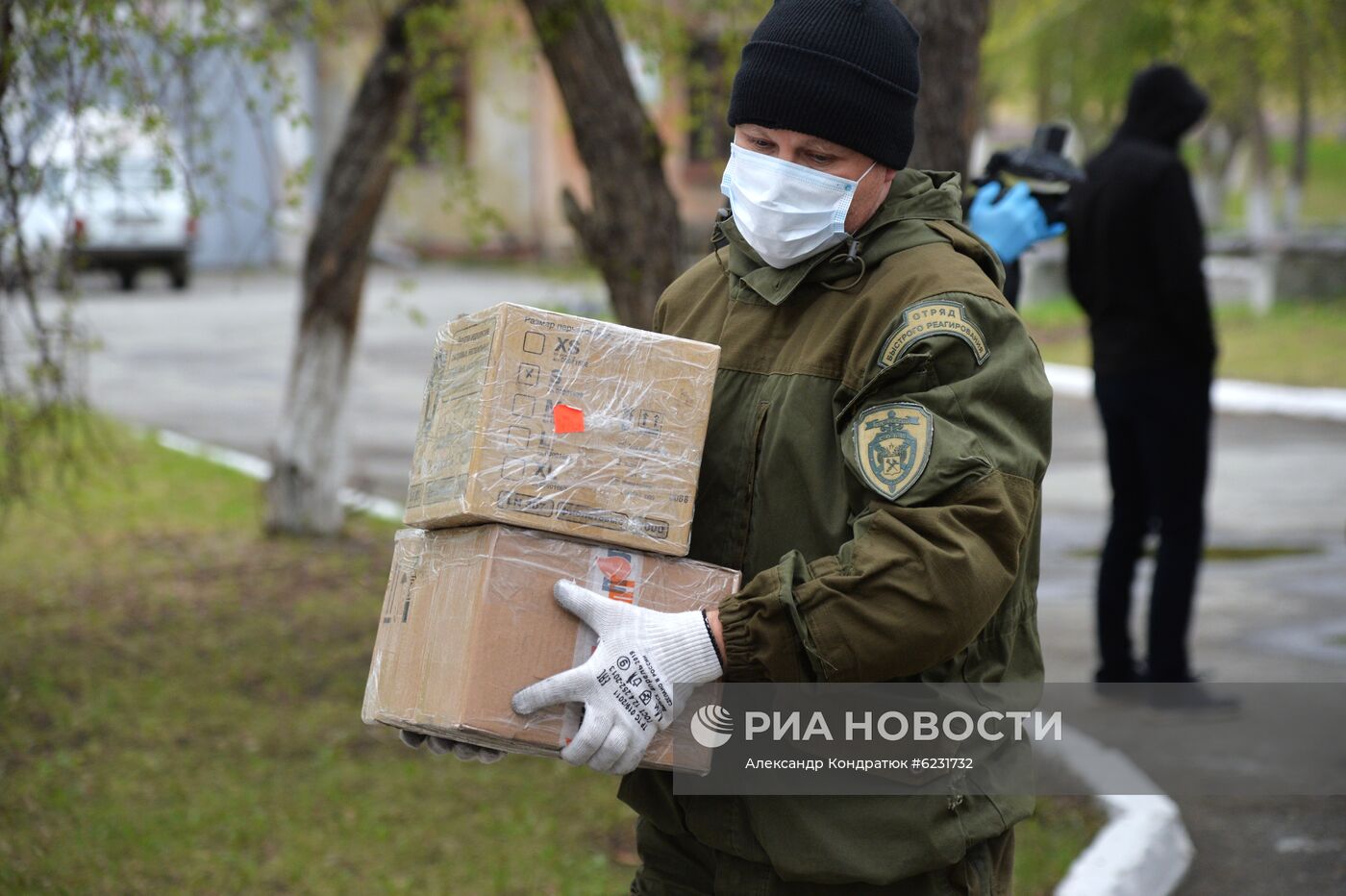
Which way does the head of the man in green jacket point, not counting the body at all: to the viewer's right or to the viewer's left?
to the viewer's left

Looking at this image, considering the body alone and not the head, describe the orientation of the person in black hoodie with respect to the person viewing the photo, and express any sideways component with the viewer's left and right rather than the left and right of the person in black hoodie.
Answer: facing away from the viewer and to the right of the viewer

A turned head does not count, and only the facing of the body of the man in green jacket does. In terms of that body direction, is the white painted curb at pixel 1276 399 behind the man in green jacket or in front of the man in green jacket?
behind

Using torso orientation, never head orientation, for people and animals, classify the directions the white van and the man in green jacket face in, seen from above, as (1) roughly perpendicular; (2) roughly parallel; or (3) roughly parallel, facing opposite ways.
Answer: roughly perpendicular

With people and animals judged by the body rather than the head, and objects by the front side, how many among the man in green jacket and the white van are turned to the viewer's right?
0

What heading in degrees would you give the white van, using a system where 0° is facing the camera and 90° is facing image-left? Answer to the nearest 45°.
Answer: approximately 135°

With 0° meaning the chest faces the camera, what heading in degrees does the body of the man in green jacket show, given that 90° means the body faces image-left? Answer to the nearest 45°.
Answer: approximately 45°

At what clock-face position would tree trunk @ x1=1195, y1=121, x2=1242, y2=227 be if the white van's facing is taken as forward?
The tree trunk is roughly at 3 o'clock from the white van.
